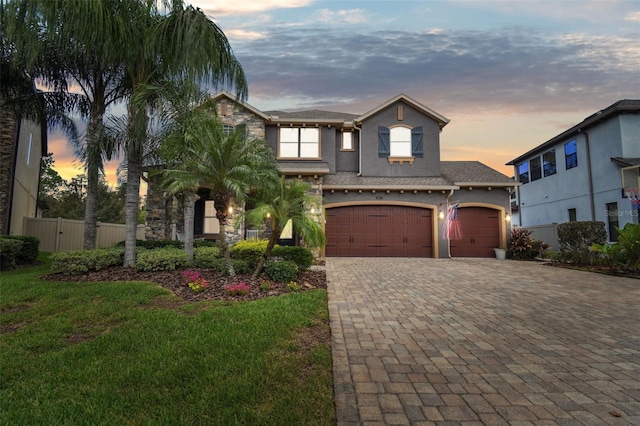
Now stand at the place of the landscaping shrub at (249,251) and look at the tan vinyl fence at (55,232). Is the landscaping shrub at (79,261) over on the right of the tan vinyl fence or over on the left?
left

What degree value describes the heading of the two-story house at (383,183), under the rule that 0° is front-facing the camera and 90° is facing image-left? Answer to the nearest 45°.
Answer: approximately 0°

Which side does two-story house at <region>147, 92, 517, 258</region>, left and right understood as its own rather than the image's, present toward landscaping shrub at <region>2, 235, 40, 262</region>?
right

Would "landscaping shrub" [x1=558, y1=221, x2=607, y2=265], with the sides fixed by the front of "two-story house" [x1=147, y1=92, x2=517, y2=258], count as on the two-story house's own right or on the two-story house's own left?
on the two-story house's own left

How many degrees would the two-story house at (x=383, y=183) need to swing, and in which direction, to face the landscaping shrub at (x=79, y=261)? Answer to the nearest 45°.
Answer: approximately 45° to its right

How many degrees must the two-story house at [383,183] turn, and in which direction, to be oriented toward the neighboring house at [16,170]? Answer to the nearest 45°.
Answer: approximately 90° to its right

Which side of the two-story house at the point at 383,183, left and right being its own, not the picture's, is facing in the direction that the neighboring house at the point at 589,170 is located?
left

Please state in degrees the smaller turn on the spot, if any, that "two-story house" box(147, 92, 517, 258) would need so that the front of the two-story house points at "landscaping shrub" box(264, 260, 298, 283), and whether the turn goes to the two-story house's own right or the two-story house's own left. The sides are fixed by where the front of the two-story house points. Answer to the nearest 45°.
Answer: approximately 45° to the two-story house's own right

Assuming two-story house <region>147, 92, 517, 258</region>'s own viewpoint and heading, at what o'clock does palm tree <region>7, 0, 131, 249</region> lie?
The palm tree is roughly at 2 o'clock from the two-story house.

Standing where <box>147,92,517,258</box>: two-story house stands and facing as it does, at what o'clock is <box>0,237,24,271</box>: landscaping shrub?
The landscaping shrub is roughly at 2 o'clock from the two-story house.

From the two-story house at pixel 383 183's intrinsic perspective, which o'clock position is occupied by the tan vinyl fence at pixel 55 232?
The tan vinyl fence is roughly at 3 o'clock from the two-story house.
